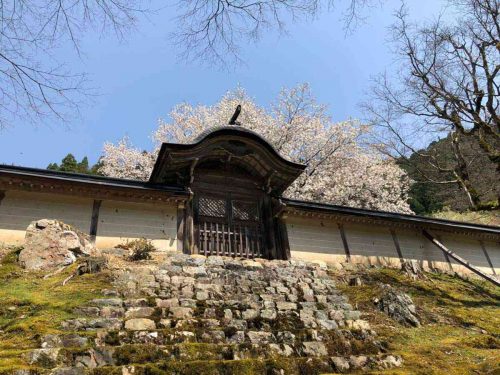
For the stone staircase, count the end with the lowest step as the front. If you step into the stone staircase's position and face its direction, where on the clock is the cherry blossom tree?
The cherry blossom tree is roughly at 7 o'clock from the stone staircase.

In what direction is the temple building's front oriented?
toward the camera

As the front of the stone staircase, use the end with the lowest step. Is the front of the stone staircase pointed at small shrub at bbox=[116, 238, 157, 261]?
no

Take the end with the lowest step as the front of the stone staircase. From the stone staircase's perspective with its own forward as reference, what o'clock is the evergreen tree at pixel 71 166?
The evergreen tree is roughly at 5 o'clock from the stone staircase.

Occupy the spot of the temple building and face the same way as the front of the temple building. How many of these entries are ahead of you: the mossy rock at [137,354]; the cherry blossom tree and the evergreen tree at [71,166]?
1

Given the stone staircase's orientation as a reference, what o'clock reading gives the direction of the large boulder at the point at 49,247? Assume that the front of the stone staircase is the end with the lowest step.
The large boulder is roughly at 4 o'clock from the stone staircase.

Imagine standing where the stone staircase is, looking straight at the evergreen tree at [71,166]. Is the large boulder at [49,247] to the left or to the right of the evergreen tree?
left

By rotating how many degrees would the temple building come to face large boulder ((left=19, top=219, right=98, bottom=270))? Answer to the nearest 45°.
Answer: approximately 45° to its right

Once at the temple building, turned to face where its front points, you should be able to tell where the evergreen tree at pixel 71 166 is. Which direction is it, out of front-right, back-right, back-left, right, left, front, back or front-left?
back-right

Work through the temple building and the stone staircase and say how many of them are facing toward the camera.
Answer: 2

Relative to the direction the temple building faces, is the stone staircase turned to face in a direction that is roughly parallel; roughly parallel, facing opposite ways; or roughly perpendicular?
roughly parallel

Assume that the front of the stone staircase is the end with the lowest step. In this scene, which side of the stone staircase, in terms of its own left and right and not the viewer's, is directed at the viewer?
front
